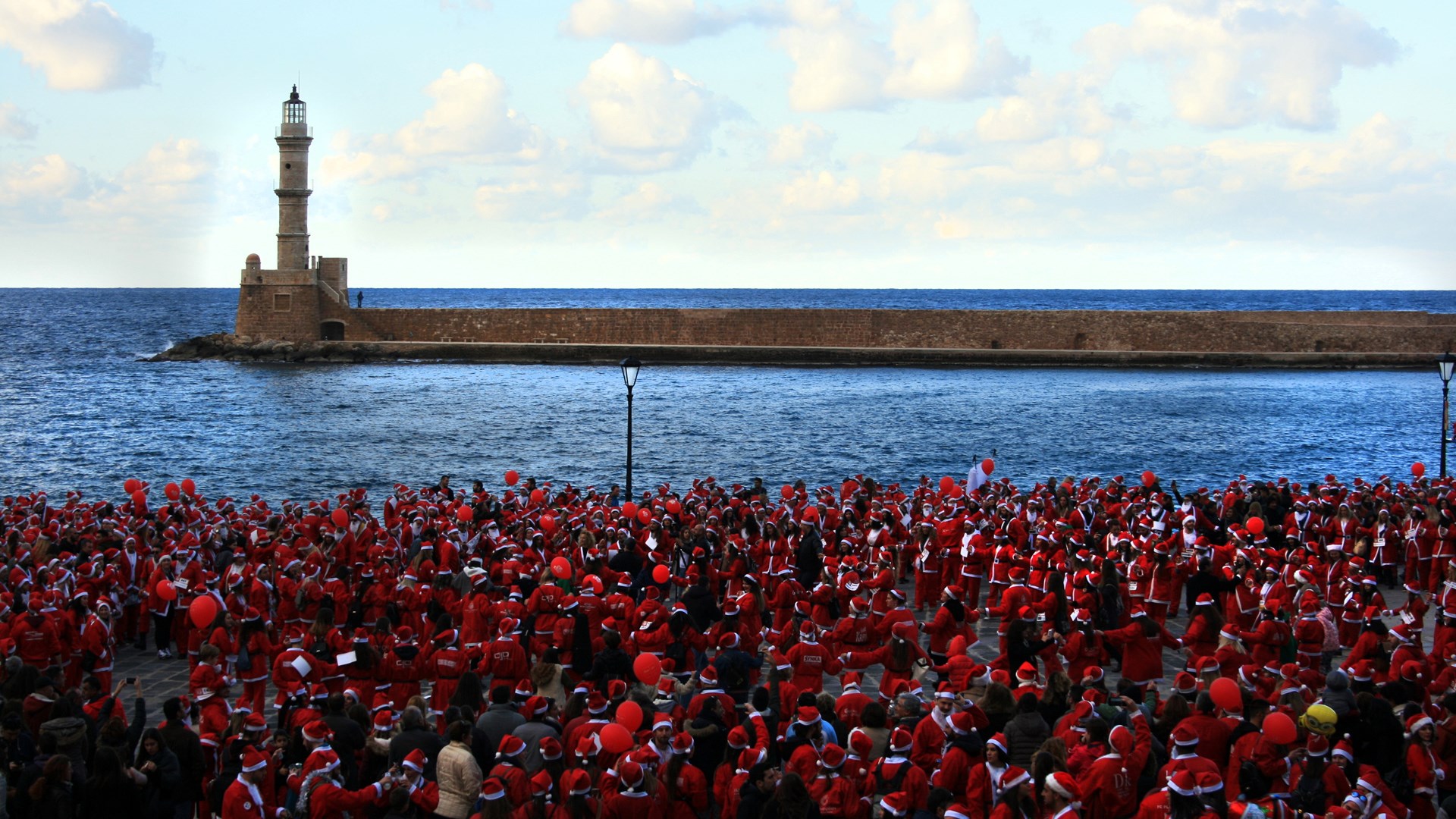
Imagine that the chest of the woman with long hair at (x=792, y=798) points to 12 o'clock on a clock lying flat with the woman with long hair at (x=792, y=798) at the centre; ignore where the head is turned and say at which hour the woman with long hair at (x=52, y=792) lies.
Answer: the woman with long hair at (x=52, y=792) is roughly at 9 o'clock from the woman with long hair at (x=792, y=798).

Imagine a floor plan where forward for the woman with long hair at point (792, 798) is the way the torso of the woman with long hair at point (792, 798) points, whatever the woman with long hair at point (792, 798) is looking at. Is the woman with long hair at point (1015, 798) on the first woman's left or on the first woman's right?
on the first woman's right

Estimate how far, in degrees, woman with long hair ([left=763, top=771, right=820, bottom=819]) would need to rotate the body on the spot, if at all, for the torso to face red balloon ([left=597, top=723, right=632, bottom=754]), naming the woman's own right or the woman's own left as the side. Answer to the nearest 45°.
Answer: approximately 45° to the woman's own left

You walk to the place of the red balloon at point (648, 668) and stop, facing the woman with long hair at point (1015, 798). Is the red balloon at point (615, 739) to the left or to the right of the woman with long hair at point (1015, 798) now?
right

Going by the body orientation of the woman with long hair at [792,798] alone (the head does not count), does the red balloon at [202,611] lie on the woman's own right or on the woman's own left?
on the woman's own left

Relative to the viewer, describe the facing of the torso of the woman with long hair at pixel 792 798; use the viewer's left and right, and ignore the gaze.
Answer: facing away from the viewer

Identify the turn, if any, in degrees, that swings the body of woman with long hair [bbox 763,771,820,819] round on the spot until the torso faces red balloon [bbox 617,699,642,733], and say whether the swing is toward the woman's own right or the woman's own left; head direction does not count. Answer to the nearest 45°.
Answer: approximately 45° to the woman's own left

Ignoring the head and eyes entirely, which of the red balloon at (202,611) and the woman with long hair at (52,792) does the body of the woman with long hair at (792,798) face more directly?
the red balloon

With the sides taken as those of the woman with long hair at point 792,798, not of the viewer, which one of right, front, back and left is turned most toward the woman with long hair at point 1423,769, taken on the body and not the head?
right

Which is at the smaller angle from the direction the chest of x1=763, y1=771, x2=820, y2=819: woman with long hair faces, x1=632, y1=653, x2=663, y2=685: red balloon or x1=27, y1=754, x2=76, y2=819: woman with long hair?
the red balloon
